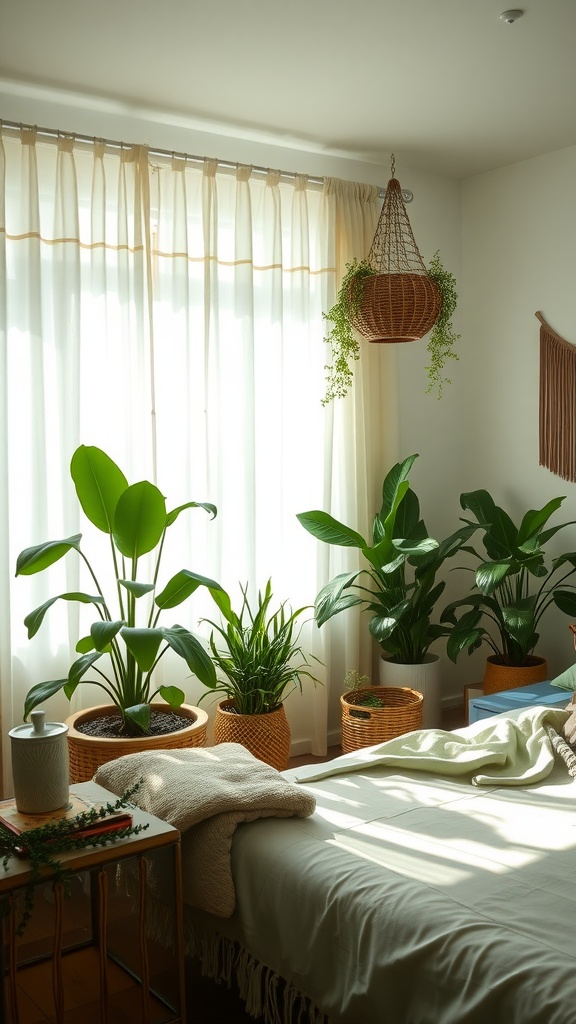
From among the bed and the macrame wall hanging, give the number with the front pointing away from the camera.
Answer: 0

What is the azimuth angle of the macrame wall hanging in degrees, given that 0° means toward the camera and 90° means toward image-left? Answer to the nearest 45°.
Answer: approximately 45°

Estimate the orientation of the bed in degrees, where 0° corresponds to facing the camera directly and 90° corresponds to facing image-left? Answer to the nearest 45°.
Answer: approximately 45°

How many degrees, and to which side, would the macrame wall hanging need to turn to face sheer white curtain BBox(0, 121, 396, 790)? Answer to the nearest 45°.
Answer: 0° — it already faces it

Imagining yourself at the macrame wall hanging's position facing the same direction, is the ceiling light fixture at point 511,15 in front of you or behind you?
in front

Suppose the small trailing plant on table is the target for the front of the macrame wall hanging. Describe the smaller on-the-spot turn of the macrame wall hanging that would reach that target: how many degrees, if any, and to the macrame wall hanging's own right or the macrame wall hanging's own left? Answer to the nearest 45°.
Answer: approximately 45° to the macrame wall hanging's own left

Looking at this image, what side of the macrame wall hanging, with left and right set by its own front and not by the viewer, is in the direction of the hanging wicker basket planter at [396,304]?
front

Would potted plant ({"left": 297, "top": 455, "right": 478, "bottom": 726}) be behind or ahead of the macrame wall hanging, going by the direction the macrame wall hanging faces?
ahead

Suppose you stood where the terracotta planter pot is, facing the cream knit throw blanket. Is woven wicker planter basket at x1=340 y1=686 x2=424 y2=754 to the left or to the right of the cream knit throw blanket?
right

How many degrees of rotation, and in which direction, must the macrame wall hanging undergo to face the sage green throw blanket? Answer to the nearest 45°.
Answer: approximately 45° to its left

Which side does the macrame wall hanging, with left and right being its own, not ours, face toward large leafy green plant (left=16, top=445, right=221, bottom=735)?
front

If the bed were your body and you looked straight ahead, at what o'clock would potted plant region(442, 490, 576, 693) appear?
The potted plant is roughly at 5 o'clock from the bed.
